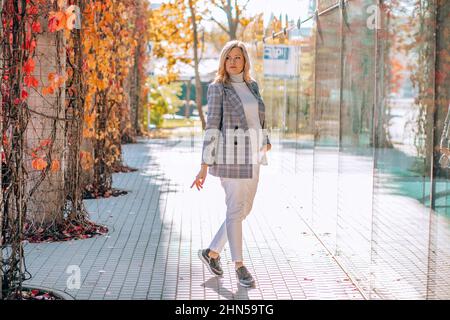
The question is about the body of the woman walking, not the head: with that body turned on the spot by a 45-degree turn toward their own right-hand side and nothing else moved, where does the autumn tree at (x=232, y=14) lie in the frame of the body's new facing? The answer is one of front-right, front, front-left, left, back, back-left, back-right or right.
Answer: back
